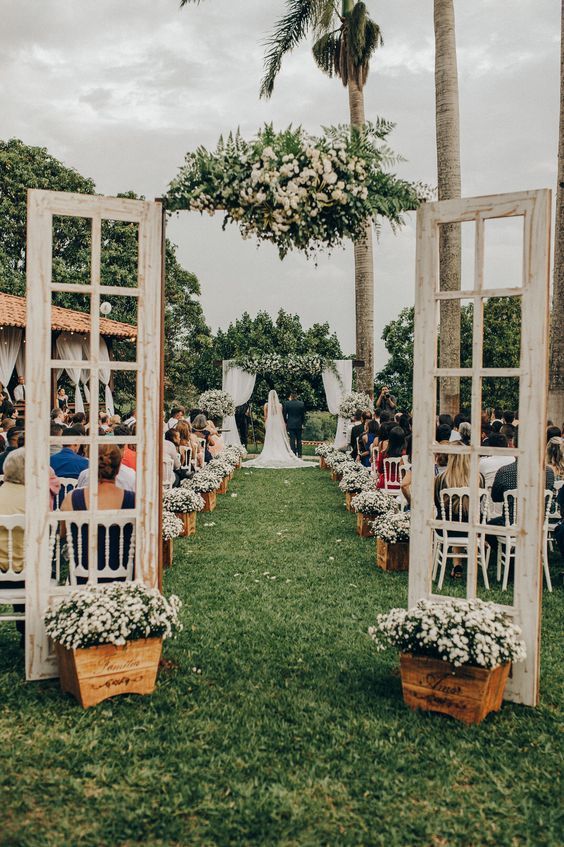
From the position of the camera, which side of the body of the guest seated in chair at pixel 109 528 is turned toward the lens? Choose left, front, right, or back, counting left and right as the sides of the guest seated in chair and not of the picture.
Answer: back

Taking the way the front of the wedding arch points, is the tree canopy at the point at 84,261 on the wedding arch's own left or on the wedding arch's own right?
on the wedding arch's own right

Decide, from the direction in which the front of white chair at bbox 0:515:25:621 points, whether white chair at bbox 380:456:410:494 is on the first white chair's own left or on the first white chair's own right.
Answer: on the first white chair's own right

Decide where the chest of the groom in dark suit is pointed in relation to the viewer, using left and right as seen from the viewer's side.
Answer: facing away from the viewer

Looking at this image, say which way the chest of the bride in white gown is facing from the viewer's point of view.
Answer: away from the camera

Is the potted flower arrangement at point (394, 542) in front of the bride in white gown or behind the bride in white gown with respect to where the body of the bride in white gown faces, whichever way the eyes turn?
behind

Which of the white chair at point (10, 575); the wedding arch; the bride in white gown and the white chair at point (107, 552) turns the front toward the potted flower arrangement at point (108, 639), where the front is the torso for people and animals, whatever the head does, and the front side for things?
the wedding arch

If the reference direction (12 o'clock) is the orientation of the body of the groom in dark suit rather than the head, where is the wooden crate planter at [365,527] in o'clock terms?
The wooden crate planter is roughly at 6 o'clock from the groom in dark suit.

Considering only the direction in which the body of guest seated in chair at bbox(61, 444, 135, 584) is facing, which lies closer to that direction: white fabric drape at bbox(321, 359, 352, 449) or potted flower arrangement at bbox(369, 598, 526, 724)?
the white fabric drape

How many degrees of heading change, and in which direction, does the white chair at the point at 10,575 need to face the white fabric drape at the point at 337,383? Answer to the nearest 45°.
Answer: approximately 45° to its right

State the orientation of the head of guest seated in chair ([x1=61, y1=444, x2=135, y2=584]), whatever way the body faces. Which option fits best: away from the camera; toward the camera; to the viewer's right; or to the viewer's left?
away from the camera

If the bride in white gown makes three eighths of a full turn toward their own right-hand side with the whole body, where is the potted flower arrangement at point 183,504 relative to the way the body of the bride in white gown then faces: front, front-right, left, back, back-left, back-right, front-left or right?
front-right

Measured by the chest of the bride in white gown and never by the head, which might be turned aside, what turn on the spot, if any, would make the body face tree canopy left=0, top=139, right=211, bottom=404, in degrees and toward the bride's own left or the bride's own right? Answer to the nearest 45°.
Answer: approximately 45° to the bride's own left

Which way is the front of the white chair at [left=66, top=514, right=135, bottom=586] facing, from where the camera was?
facing away from the viewer

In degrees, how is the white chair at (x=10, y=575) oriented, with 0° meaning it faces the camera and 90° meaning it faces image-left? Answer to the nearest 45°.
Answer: approximately 180°

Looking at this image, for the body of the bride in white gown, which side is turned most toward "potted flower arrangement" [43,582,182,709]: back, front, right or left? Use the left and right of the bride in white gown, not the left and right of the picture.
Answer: back

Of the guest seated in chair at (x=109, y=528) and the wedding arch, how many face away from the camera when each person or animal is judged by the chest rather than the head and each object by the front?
1
